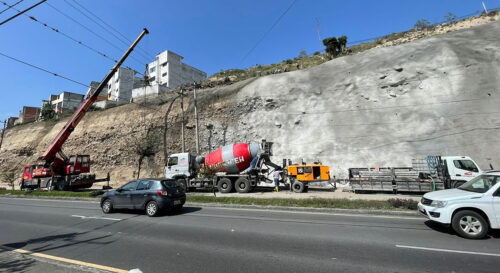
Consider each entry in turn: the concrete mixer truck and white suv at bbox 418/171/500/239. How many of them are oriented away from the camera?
0

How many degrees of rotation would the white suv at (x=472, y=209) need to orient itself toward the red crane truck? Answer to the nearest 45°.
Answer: approximately 45° to its right

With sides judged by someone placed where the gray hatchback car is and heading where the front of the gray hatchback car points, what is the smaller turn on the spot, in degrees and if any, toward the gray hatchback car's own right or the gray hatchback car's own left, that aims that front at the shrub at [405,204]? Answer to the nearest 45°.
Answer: approximately 180°

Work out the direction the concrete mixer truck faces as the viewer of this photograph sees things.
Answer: facing to the left of the viewer

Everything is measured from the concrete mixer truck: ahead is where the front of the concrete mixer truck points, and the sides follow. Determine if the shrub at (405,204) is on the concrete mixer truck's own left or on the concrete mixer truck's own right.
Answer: on the concrete mixer truck's own left

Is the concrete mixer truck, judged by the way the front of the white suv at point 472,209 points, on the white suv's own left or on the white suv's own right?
on the white suv's own right

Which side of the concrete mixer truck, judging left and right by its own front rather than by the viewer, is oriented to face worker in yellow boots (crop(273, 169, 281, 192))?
back

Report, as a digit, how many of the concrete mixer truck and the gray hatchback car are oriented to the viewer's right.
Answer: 0
